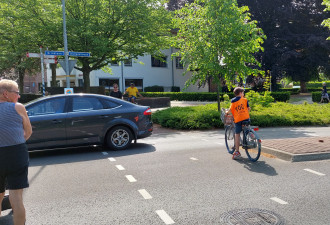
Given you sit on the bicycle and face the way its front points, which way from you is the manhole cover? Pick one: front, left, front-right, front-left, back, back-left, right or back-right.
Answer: back-left

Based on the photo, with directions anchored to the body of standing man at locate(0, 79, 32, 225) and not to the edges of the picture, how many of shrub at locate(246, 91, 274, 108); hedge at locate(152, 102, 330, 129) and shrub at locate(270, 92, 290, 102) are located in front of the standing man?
3

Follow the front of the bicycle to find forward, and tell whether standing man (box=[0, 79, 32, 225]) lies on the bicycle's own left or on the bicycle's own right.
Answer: on the bicycle's own left

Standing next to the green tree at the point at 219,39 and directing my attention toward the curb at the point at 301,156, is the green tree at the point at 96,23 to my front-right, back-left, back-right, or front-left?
back-right

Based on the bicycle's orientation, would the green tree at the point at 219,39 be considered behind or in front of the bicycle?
in front

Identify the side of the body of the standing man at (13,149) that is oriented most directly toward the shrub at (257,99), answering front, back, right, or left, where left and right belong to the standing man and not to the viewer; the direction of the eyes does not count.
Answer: front

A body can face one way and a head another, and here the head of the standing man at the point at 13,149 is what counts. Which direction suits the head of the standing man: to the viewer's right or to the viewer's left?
to the viewer's right

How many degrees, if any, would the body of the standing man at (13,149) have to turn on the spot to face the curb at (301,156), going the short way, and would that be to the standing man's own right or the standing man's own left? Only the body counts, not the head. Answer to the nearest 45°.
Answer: approximately 45° to the standing man's own right
